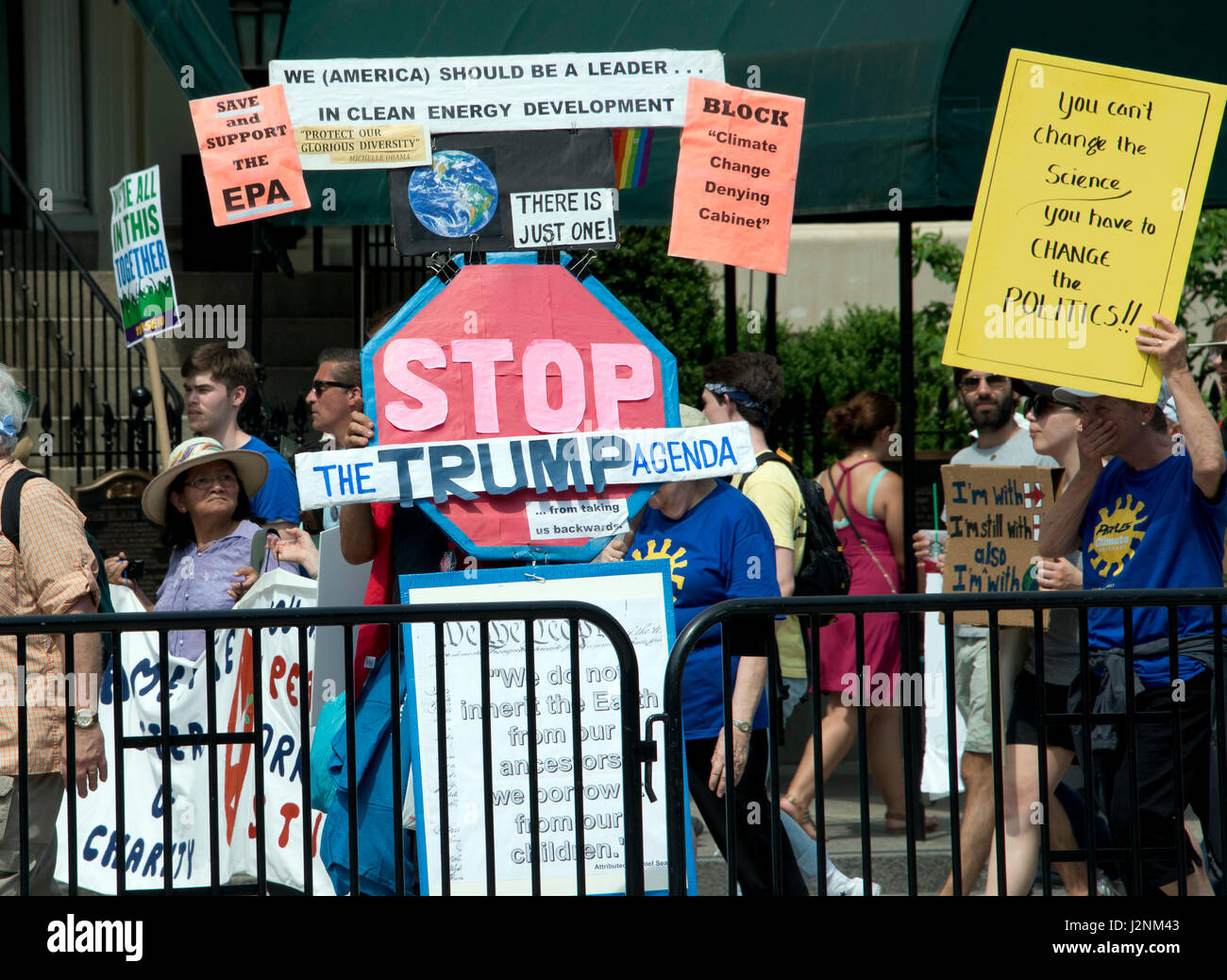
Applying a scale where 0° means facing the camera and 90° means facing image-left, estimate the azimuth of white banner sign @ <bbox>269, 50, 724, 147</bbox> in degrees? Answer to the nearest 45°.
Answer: approximately 0°

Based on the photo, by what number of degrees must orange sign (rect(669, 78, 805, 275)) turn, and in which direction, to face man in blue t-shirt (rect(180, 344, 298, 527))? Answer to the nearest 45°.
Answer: approximately 135° to its right

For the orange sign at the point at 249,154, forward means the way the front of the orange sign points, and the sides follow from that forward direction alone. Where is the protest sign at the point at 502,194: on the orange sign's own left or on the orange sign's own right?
on the orange sign's own left

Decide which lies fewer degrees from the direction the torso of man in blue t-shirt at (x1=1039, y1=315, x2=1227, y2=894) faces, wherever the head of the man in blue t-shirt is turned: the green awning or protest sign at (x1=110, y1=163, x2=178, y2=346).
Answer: the protest sign
